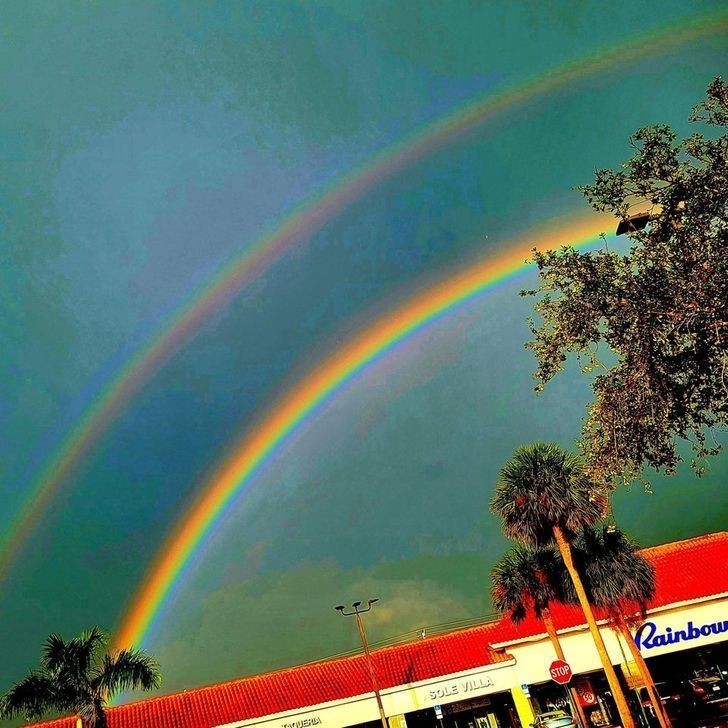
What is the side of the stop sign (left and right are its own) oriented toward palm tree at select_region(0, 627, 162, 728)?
right

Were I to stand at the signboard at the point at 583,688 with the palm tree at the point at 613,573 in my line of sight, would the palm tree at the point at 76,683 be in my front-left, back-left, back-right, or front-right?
front-right

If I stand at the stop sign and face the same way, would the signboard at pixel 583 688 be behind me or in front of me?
behind

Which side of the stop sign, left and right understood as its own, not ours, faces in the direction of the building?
back

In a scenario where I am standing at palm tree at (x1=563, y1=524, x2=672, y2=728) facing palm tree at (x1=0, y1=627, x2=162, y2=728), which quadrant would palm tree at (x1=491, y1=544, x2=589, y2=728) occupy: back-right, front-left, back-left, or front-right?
front-right

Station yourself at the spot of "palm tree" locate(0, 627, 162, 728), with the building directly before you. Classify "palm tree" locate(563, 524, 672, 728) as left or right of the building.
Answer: right

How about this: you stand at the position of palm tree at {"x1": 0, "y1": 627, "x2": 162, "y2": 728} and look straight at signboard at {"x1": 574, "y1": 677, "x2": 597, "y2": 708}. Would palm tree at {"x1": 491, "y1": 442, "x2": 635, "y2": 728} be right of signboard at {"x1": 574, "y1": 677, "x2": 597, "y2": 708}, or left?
right

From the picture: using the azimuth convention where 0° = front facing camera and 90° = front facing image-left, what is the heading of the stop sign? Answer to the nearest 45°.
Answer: approximately 0°
